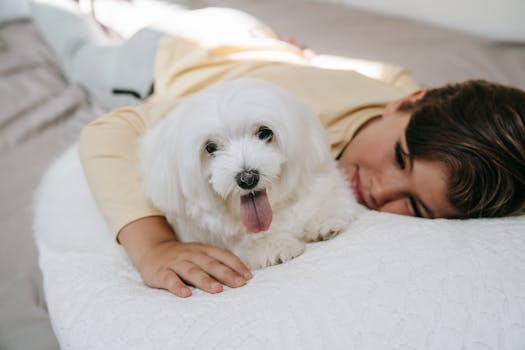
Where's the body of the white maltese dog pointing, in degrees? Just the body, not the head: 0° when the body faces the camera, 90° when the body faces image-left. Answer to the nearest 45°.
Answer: approximately 0°
